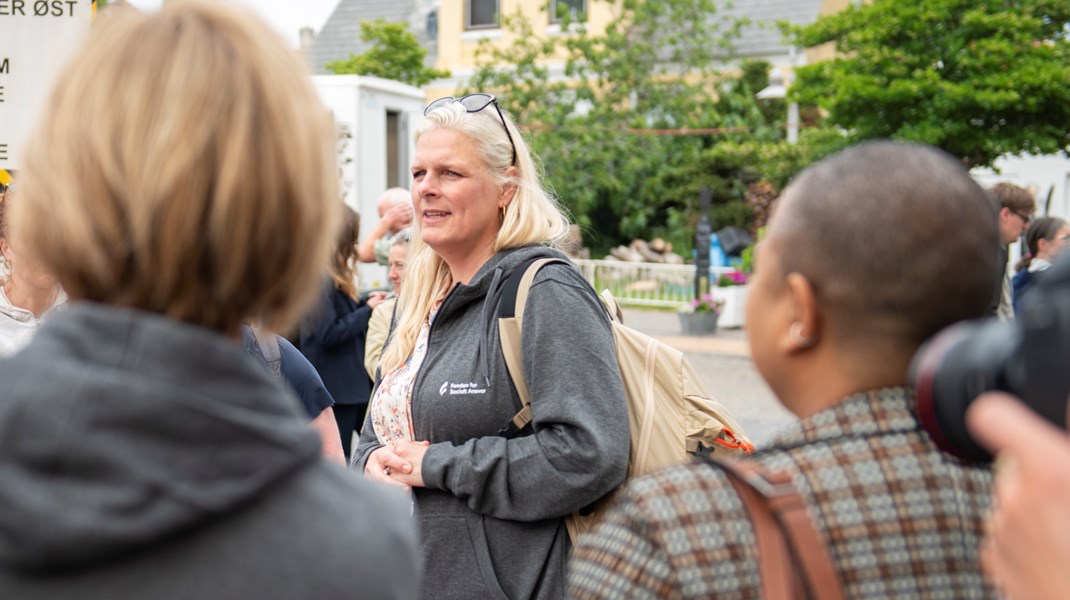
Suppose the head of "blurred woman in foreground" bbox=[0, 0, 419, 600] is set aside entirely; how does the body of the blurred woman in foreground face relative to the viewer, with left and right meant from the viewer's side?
facing away from the viewer

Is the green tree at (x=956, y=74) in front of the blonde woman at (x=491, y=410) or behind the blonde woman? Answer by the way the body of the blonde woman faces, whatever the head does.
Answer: behind

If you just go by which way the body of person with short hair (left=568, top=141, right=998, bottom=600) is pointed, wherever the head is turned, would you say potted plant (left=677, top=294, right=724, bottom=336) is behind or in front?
in front

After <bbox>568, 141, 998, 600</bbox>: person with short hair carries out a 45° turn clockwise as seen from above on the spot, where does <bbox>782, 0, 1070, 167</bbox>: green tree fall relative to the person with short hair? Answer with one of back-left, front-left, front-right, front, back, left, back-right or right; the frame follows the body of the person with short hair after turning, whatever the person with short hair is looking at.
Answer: front

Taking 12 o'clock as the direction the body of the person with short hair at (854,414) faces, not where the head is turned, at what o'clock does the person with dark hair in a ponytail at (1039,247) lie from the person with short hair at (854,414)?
the person with dark hair in a ponytail at (1039,247) is roughly at 2 o'clock from the person with short hair at (854,414).

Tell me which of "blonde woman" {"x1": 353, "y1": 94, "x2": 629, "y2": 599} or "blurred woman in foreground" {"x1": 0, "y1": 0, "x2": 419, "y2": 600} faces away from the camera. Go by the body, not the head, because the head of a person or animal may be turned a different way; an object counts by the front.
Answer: the blurred woman in foreground

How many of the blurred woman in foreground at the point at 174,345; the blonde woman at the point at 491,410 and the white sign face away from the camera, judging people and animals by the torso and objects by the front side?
1

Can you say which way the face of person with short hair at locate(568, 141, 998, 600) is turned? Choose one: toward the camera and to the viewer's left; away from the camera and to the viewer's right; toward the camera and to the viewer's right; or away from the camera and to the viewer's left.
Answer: away from the camera and to the viewer's left

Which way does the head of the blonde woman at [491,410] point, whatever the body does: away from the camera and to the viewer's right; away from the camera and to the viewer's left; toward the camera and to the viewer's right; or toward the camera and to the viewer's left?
toward the camera and to the viewer's left

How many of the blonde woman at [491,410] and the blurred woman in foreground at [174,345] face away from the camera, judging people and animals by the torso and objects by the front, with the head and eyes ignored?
1

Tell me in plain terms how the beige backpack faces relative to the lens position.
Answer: facing away from the viewer and to the right of the viewer

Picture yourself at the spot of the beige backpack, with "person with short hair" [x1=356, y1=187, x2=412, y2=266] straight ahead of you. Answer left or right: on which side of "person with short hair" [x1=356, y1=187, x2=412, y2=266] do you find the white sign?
left

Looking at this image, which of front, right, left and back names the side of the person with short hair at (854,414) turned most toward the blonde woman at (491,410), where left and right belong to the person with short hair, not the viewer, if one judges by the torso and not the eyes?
front

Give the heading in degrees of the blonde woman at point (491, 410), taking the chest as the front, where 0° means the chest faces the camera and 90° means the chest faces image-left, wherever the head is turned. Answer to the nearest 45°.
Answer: approximately 45°

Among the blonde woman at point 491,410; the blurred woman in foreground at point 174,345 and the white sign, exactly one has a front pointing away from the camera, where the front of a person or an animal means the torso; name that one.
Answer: the blurred woman in foreground
